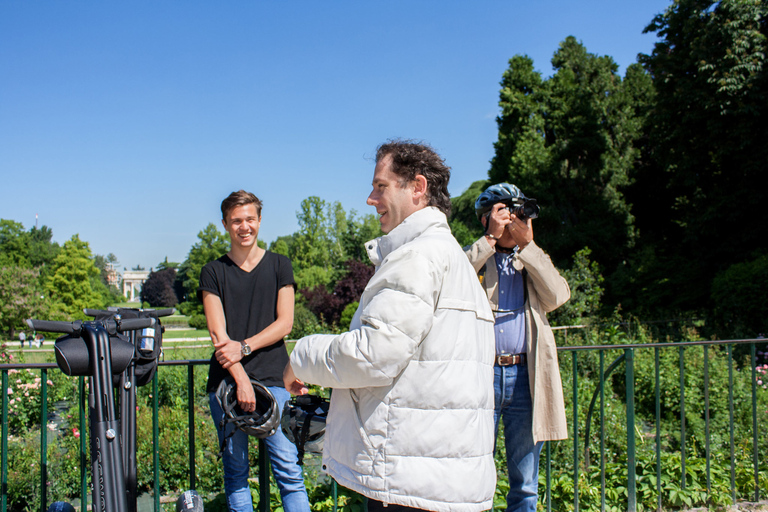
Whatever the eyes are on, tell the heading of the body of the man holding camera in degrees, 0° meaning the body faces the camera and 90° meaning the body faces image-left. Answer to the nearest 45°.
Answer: approximately 0°

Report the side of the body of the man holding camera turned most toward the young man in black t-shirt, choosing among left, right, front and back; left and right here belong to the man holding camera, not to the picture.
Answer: right

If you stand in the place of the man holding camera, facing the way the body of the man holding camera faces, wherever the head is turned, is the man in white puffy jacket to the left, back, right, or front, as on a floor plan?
front

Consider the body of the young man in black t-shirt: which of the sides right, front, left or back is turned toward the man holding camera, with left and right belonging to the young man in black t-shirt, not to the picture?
left

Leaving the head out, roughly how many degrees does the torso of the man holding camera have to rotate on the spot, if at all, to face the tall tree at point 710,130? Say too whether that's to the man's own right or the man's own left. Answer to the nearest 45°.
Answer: approximately 180°

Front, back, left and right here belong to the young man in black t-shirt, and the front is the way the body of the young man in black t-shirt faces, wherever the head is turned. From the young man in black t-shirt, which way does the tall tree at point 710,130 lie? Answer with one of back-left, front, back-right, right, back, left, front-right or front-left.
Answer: back-left

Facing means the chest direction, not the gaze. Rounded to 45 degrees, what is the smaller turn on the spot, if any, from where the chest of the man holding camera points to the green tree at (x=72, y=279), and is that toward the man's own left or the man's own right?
approximately 135° to the man's own right

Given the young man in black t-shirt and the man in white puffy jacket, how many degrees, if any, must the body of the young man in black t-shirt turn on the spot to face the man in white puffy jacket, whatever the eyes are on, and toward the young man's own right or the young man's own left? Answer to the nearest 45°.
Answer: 0° — they already face them

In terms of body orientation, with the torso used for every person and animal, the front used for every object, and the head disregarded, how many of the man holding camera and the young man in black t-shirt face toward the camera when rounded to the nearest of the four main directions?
2

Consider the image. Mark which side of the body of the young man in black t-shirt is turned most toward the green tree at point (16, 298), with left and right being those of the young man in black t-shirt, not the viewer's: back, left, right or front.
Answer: back

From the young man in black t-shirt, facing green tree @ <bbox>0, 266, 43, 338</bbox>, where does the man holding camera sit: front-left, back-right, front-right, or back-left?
back-right

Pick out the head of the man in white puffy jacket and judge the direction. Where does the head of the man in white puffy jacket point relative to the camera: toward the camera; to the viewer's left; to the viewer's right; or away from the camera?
to the viewer's left

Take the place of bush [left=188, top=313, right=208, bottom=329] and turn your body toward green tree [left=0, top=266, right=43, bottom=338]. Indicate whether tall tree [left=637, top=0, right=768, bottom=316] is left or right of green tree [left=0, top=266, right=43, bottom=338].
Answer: left
